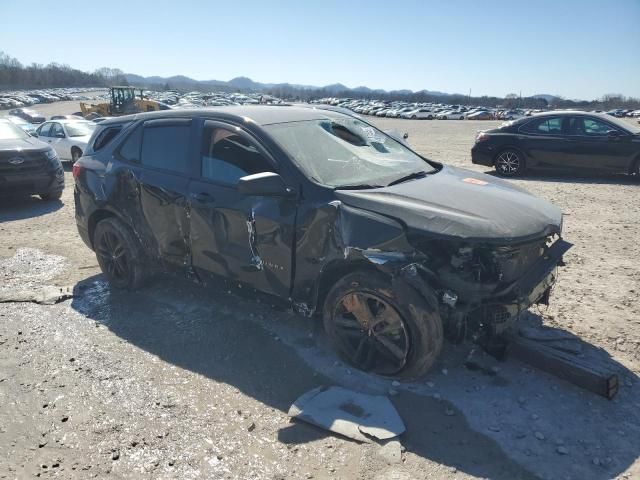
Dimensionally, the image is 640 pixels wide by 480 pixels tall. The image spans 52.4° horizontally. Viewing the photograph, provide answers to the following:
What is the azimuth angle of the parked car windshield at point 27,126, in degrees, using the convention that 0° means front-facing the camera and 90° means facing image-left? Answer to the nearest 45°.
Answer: approximately 315°

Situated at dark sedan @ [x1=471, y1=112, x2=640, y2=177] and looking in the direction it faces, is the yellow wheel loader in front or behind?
behind

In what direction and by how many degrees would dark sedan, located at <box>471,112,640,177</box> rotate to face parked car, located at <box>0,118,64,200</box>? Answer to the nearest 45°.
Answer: approximately 135° to its right

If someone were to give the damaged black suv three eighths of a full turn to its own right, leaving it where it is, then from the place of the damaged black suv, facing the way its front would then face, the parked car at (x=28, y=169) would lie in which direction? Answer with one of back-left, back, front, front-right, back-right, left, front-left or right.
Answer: front-right

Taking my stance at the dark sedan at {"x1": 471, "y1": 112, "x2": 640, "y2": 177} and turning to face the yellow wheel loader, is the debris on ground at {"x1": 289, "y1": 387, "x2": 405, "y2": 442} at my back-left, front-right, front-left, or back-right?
back-left

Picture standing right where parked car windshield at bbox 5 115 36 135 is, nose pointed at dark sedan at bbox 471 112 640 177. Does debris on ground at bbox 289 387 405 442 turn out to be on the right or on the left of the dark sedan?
right

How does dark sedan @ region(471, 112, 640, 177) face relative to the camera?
to the viewer's right

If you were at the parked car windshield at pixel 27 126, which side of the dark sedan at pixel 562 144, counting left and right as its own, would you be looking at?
back

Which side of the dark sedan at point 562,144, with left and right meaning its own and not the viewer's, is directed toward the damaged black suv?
right

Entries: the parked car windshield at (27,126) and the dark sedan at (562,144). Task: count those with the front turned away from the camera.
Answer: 0
